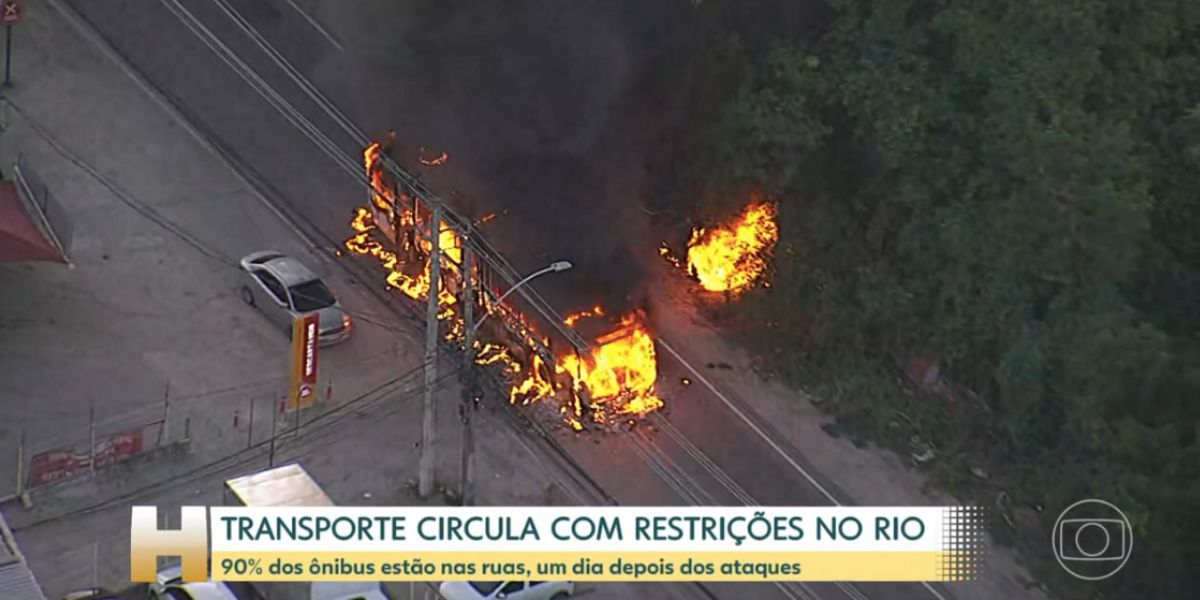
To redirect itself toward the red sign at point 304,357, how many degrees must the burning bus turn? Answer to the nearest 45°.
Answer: approximately 90° to its right

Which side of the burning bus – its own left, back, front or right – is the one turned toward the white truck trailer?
right

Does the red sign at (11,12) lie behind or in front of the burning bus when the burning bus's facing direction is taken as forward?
behind

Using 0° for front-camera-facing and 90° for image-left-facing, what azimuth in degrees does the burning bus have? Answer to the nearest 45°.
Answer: approximately 315°

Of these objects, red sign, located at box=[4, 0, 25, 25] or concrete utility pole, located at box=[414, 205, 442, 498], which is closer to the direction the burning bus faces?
the concrete utility pole

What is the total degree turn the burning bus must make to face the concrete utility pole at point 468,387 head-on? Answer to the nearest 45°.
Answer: approximately 90° to its right

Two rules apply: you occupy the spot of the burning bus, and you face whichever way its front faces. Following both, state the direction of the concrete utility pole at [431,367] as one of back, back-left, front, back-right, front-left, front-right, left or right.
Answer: right

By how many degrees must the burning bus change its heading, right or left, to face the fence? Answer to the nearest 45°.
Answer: approximately 135° to its right
